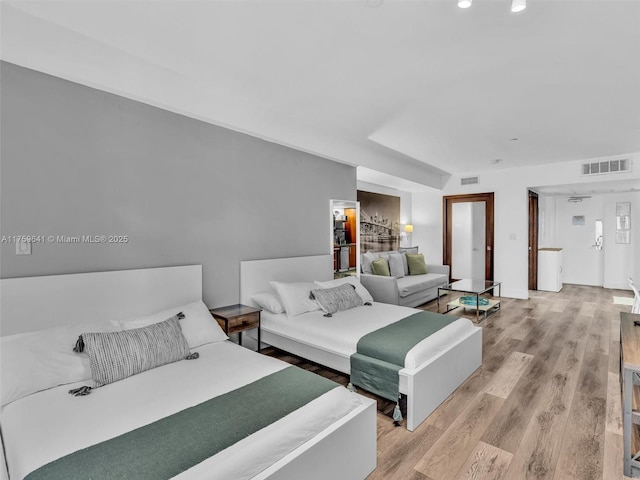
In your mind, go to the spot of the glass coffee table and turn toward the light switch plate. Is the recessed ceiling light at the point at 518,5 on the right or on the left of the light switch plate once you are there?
left

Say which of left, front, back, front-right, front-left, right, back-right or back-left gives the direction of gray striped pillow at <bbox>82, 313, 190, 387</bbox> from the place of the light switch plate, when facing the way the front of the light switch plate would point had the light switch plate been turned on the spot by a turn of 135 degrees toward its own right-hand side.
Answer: back

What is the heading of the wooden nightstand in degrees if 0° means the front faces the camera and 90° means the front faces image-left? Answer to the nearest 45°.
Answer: approximately 315°

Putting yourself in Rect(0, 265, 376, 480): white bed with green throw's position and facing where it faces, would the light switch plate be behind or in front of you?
behind

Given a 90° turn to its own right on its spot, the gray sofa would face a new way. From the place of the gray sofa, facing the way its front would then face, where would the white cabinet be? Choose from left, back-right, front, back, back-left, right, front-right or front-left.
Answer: back

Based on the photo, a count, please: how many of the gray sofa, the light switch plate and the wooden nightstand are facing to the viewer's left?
0

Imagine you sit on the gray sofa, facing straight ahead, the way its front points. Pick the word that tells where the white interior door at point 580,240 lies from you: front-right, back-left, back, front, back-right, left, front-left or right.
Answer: left

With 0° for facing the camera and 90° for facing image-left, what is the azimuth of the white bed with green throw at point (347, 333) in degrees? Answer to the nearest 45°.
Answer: approximately 315°

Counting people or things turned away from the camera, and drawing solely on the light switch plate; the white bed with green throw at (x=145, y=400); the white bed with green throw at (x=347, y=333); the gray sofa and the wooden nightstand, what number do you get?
0

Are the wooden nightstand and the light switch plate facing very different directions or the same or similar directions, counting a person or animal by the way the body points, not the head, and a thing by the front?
same or similar directions

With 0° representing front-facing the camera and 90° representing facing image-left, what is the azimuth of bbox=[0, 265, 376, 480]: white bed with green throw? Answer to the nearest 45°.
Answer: approximately 315°

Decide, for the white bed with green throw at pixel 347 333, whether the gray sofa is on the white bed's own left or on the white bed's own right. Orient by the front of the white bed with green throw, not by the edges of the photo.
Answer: on the white bed's own left

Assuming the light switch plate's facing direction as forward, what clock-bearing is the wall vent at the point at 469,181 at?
The wall vent is roughly at 9 o'clock from the light switch plate.

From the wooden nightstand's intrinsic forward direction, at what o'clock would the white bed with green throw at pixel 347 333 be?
The white bed with green throw is roughly at 11 o'clock from the wooden nightstand.

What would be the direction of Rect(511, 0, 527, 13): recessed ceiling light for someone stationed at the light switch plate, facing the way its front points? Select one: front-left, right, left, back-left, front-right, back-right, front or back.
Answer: front-left

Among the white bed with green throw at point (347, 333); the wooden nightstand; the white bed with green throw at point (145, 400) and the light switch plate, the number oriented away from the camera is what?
0
